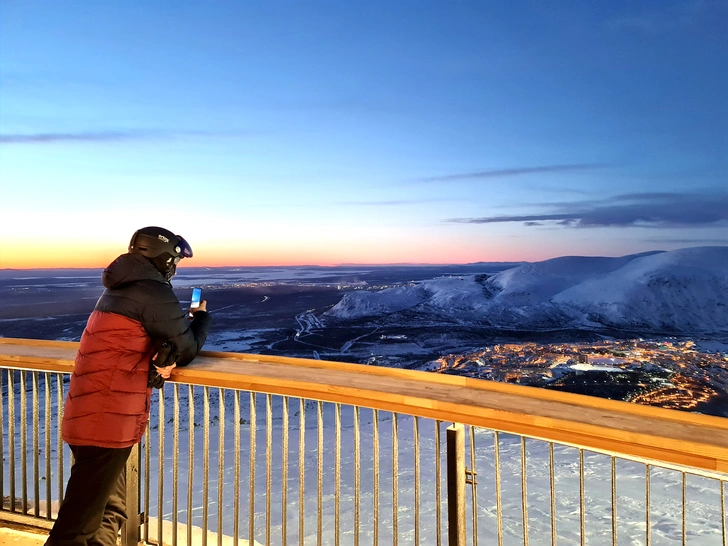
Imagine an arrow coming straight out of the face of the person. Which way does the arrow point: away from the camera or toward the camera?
away from the camera

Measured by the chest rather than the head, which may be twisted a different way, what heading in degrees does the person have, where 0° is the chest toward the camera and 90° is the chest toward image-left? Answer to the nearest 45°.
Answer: approximately 225°
